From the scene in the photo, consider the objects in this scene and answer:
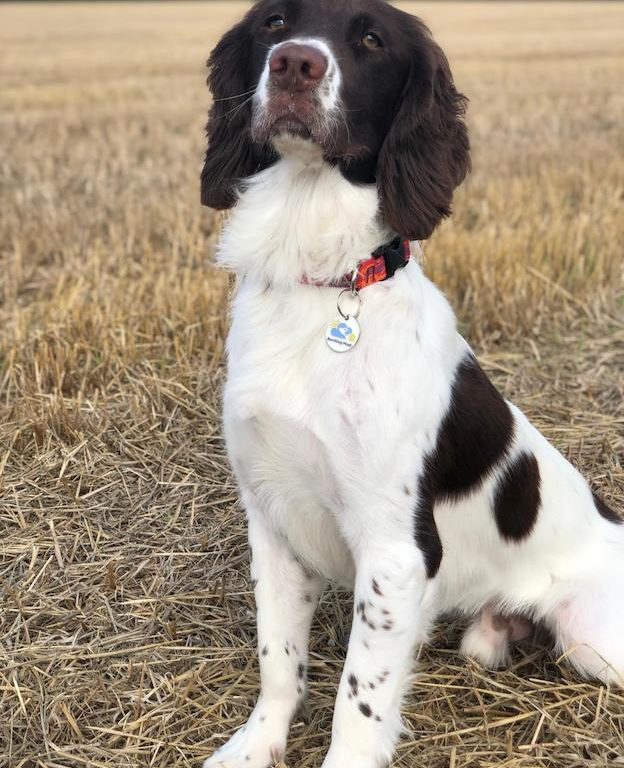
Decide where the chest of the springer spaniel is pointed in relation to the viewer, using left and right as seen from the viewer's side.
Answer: facing the viewer and to the left of the viewer
